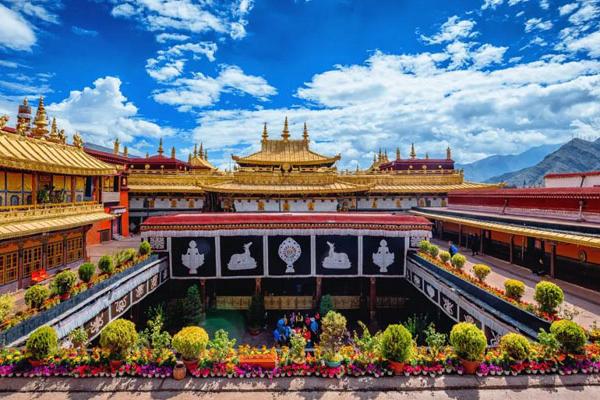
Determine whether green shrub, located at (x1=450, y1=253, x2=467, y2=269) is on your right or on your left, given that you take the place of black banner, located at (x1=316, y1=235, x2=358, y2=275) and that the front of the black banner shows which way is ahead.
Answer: on your left

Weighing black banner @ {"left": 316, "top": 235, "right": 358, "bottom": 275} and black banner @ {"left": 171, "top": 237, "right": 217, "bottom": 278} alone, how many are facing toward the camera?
2

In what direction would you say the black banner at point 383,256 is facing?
toward the camera

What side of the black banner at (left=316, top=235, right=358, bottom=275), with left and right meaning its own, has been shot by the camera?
front

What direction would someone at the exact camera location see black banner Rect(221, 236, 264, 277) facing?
facing the viewer

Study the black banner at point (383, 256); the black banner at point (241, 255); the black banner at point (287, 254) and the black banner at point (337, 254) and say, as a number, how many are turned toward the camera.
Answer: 4

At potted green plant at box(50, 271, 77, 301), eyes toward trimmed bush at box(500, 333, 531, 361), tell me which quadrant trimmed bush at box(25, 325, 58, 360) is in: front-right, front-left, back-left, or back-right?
front-right

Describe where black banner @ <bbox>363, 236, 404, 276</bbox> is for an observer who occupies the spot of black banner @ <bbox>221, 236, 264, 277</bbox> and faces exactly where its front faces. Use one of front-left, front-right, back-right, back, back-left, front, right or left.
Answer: left

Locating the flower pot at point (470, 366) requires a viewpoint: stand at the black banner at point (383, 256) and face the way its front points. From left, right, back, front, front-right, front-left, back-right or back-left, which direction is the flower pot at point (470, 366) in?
front

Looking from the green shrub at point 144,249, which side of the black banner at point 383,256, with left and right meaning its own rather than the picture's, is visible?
right

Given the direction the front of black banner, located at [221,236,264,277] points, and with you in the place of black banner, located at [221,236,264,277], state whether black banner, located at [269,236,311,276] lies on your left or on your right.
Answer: on your left

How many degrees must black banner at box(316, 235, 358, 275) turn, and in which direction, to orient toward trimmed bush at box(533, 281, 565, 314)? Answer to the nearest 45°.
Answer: approximately 45° to its left

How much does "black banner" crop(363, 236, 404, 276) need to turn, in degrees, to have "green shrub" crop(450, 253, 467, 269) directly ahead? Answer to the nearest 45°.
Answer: approximately 45° to its left

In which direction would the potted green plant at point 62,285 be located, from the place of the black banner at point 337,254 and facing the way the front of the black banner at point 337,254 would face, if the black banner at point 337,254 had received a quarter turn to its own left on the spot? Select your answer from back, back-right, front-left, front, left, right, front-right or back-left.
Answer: back-right

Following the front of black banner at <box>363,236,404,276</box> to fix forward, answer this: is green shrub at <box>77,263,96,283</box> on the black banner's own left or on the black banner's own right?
on the black banner's own right
